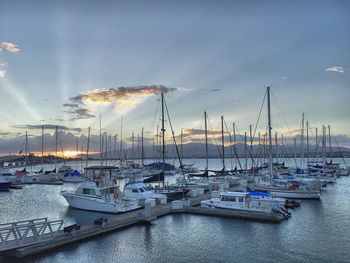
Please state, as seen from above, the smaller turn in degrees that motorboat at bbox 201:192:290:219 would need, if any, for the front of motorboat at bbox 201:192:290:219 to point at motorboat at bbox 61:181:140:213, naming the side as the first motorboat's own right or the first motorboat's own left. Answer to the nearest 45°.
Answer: approximately 45° to the first motorboat's own left

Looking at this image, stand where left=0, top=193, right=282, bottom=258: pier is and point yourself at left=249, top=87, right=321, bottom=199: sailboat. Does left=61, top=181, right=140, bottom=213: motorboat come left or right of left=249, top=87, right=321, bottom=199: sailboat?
left

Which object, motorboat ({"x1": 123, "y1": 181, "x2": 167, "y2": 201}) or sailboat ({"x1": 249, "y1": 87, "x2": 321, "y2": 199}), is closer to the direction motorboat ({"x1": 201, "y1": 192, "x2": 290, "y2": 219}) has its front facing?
the motorboat

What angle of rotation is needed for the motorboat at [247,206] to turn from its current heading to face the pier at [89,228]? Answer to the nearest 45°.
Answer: approximately 90° to its left

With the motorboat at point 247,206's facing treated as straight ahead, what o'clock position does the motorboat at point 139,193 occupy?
the motorboat at point 139,193 is roughly at 11 o'clock from the motorboat at point 247,206.
